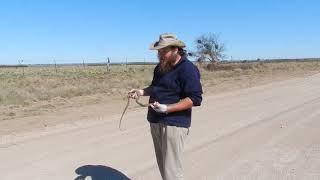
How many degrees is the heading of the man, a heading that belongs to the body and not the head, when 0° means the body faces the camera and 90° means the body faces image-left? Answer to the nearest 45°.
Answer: approximately 45°
